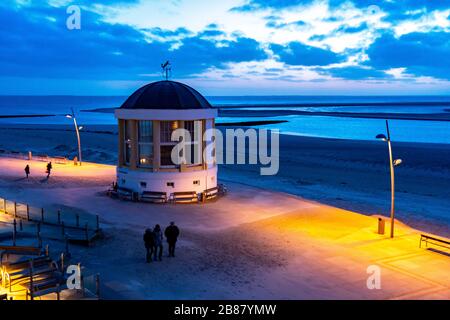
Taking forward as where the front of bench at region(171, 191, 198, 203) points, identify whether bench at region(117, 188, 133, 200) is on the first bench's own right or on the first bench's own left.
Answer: on the first bench's own right

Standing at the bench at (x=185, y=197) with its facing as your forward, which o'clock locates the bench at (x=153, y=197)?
the bench at (x=153, y=197) is roughly at 3 o'clock from the bench at (x=185, y=197).

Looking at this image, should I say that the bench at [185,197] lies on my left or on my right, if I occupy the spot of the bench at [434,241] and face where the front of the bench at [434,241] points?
on my right

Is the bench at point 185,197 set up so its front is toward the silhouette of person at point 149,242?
yes

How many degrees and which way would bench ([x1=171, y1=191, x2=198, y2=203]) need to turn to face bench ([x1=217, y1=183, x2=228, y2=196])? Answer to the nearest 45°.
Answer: approximately 135° to its left

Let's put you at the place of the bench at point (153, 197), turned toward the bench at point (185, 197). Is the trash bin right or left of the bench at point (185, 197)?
right

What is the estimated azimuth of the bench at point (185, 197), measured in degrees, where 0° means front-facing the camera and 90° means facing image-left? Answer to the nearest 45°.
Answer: approximately 0°

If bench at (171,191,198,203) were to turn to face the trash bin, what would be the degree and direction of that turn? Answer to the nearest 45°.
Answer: approximately 45° to its left

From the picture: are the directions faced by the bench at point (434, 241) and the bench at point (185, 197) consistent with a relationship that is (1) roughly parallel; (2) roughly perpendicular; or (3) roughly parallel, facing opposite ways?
roughly perpendicular
